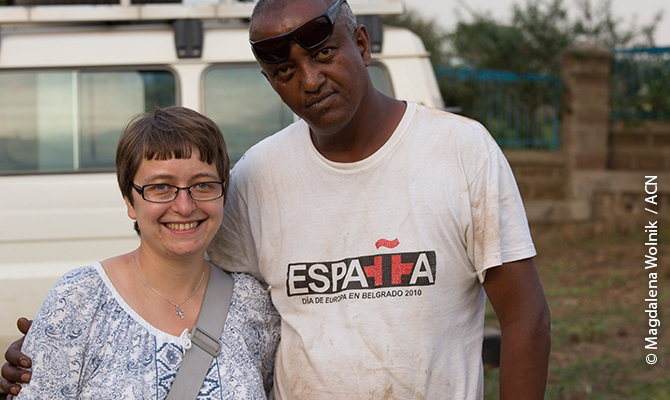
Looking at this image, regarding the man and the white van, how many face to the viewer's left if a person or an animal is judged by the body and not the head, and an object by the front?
1

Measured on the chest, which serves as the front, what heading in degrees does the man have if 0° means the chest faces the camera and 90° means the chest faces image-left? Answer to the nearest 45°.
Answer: approximately 0°

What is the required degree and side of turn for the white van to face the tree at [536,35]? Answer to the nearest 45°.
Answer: approximately 135° to its right

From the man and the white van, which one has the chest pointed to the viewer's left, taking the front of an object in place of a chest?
the white van

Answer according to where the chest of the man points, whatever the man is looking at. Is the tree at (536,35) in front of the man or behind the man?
behind

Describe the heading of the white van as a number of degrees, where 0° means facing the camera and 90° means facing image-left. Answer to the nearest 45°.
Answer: approximately 90°

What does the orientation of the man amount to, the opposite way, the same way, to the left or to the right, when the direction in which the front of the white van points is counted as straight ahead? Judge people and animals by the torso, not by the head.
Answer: to the left

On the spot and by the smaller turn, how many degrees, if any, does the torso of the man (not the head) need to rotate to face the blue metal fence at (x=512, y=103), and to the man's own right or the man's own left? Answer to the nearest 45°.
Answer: approximately 180°

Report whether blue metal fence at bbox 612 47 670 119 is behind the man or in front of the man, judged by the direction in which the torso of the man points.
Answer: behind
